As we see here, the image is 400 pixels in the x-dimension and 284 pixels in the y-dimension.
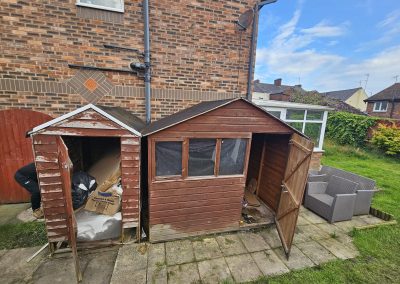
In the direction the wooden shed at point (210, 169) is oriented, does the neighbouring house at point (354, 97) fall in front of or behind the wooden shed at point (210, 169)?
behind

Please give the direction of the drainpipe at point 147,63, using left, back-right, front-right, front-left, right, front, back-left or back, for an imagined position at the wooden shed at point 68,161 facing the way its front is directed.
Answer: back-left

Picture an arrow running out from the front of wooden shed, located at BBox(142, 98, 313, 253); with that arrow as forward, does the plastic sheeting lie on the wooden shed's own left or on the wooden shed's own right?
on the wooden shed's own right

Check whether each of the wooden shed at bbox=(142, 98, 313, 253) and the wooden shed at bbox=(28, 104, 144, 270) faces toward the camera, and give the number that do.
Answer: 2

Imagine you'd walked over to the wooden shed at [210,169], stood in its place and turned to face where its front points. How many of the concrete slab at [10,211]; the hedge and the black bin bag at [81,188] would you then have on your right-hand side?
2

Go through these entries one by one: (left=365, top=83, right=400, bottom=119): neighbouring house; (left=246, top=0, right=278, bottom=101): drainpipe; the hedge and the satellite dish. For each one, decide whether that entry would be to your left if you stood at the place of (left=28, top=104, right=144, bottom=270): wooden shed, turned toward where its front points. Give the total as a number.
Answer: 4

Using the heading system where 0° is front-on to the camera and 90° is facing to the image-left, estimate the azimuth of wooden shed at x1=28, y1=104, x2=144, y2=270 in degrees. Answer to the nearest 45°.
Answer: approximately 0°

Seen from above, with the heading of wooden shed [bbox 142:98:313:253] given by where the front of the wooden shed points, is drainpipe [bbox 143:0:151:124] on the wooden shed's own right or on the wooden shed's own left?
on the wooden shed's own right

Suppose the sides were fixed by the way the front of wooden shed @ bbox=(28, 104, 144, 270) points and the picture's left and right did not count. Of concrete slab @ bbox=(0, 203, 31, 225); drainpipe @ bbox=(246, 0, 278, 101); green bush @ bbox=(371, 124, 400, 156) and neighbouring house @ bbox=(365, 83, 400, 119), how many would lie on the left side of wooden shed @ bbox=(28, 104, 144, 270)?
3

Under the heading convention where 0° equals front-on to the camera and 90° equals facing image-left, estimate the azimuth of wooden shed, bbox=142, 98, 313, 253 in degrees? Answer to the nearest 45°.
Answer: approximately 0°
